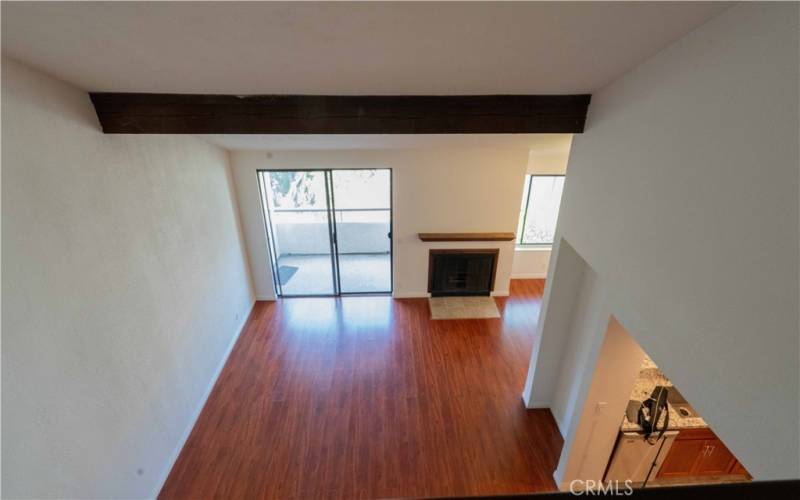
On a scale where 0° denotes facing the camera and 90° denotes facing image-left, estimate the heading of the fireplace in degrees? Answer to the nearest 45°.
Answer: approximately 0°

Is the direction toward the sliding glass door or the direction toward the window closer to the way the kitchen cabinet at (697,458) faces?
the sliding glass door

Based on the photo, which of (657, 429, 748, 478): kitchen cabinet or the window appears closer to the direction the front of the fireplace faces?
the kitchen cabinet

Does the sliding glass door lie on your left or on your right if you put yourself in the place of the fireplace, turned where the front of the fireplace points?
on your right

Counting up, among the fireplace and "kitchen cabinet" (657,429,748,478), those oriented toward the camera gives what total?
2

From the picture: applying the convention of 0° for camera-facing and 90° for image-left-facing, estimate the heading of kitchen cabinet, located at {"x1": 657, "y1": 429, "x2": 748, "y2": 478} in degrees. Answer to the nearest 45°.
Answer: approximately 0°

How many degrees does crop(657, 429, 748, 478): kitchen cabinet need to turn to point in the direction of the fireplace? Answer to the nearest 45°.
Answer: approximately 90° to its right

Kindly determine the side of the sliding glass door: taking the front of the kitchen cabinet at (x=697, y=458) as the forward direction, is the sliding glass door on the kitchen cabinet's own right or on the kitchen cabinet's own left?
on the kitchen cabinet's own right

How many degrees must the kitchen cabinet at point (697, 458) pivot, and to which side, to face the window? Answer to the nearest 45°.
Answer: approximately 135° to its right
